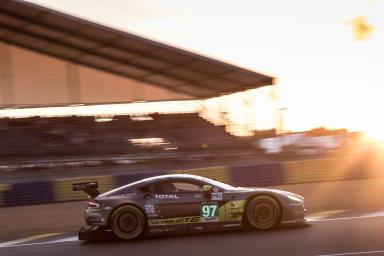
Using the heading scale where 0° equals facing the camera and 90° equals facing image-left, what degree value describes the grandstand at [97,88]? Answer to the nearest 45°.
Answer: approximately 315°

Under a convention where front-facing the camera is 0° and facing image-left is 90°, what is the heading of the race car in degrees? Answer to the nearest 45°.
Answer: approximately 270°

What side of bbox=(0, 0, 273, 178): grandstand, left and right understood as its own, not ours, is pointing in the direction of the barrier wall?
front

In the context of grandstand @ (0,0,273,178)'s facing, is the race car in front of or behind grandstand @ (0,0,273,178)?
in front

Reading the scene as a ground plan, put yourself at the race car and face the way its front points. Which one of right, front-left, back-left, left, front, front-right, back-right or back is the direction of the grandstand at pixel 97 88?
left

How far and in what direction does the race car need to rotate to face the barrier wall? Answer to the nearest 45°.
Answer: approximately 90° to its left

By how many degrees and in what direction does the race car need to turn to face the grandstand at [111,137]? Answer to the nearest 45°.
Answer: approximately 90° to its left

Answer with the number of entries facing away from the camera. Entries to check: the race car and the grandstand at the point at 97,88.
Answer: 0
